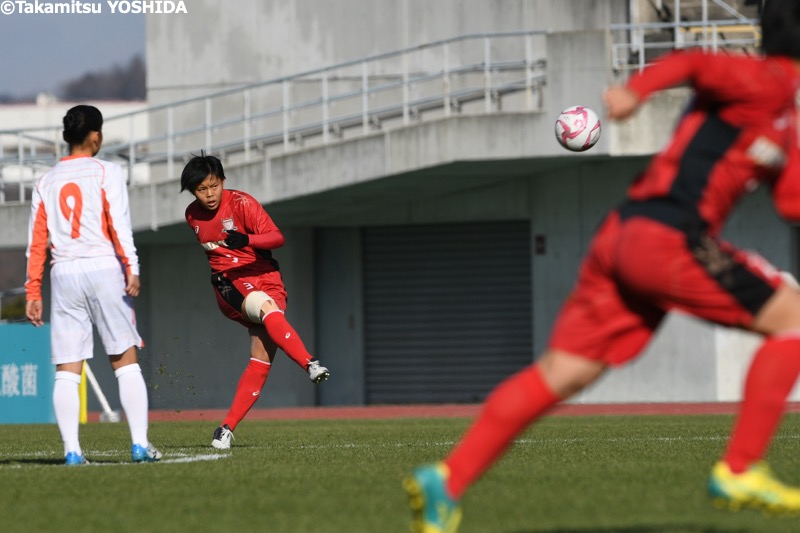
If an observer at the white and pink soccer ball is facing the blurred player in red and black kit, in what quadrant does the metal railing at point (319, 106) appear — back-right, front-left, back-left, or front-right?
back-right

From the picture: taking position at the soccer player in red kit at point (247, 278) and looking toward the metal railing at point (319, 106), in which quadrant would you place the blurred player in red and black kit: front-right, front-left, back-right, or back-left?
back-right

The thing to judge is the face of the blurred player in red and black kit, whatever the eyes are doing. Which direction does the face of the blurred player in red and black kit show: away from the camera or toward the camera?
away from the camera

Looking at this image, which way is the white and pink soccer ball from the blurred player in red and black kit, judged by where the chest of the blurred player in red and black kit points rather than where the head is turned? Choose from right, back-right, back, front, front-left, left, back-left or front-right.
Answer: front-left

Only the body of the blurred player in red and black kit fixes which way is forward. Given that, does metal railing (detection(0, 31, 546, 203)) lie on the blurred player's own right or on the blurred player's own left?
on the blurred player's own left
